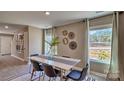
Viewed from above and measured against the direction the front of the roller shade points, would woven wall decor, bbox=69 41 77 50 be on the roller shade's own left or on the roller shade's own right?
on the roller shade's own right

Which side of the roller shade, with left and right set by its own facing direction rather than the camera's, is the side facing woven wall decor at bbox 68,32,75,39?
right

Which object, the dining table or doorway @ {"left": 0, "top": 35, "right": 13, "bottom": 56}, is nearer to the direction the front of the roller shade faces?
the dining table

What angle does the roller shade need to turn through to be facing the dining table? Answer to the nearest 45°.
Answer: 0° — it already faces it

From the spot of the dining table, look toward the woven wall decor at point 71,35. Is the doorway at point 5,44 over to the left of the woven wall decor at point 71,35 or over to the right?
left

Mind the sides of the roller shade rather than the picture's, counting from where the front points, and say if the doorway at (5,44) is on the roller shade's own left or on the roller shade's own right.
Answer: on the roller shade's own right

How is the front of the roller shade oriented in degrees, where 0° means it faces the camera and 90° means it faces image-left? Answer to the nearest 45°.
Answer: approximately 45°
